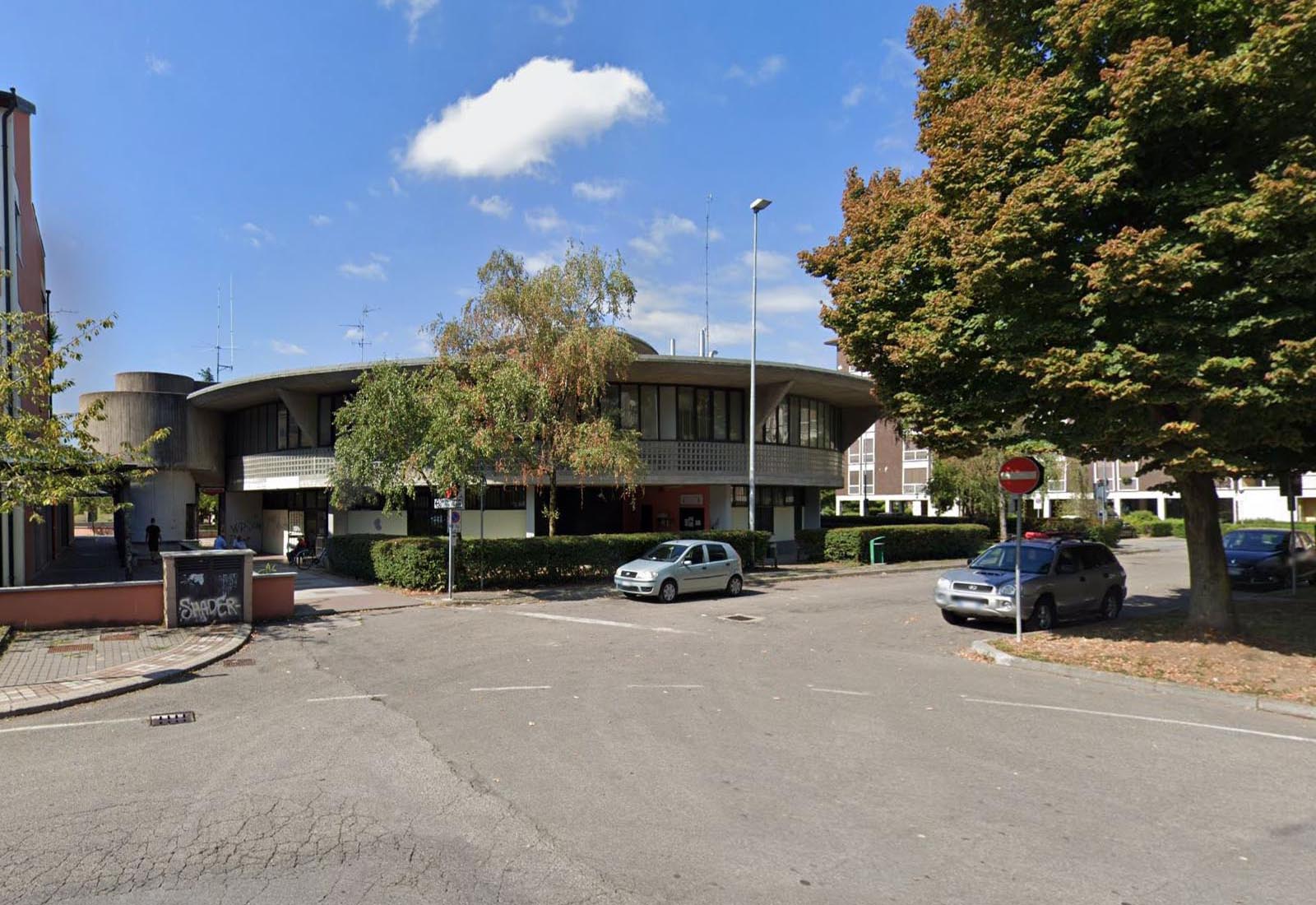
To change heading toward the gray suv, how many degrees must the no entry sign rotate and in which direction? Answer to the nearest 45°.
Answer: approximately 180°

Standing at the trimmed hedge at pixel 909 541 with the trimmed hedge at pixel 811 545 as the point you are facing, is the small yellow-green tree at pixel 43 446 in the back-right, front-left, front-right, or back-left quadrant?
front-left

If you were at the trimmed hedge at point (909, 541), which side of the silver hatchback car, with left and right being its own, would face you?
back

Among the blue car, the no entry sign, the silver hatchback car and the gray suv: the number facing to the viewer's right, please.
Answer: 0

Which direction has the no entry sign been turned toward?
toward the camera

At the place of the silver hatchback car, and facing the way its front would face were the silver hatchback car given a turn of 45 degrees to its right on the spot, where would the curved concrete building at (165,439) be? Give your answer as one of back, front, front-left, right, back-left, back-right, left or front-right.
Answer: front-right

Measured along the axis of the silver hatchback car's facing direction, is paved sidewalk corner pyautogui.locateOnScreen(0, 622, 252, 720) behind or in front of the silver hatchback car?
in front

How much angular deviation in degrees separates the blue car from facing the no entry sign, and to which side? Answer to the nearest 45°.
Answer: approximately 45° to its left

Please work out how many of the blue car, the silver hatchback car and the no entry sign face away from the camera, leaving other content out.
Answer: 0

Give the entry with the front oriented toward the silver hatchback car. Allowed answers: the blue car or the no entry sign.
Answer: the blue car

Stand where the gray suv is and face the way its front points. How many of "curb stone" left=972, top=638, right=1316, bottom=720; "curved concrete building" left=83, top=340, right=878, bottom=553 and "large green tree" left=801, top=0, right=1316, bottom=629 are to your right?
1

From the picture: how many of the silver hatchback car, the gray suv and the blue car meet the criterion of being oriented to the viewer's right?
0

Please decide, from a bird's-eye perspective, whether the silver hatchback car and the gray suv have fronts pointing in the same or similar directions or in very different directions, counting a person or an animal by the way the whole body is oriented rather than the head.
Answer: same or similar directions

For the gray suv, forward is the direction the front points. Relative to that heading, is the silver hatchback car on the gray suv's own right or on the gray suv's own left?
on the gray suv's own right

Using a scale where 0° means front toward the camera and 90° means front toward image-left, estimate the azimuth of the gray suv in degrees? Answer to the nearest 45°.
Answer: approximately 45°
